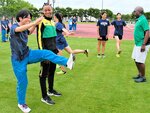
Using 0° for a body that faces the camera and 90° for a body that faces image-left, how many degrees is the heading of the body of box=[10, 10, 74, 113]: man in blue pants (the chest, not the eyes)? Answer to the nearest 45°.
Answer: approximately 270°
